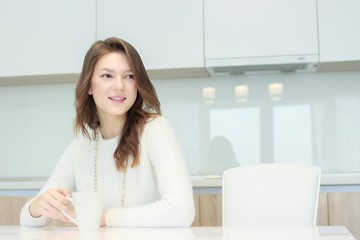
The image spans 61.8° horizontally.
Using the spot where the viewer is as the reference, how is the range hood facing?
facing the viewer

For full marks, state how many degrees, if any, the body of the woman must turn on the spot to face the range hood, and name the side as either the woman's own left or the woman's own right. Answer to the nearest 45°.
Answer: approximately 180°

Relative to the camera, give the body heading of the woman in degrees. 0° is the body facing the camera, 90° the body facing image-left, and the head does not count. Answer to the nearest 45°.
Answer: approximately 45°

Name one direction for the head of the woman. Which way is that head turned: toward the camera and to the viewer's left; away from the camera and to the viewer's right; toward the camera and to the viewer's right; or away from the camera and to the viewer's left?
toward the camera and to the viewer's right

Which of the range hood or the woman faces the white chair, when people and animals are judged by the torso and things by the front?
the range hood

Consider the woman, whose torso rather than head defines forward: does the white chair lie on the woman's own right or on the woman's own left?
on the woman's own left
